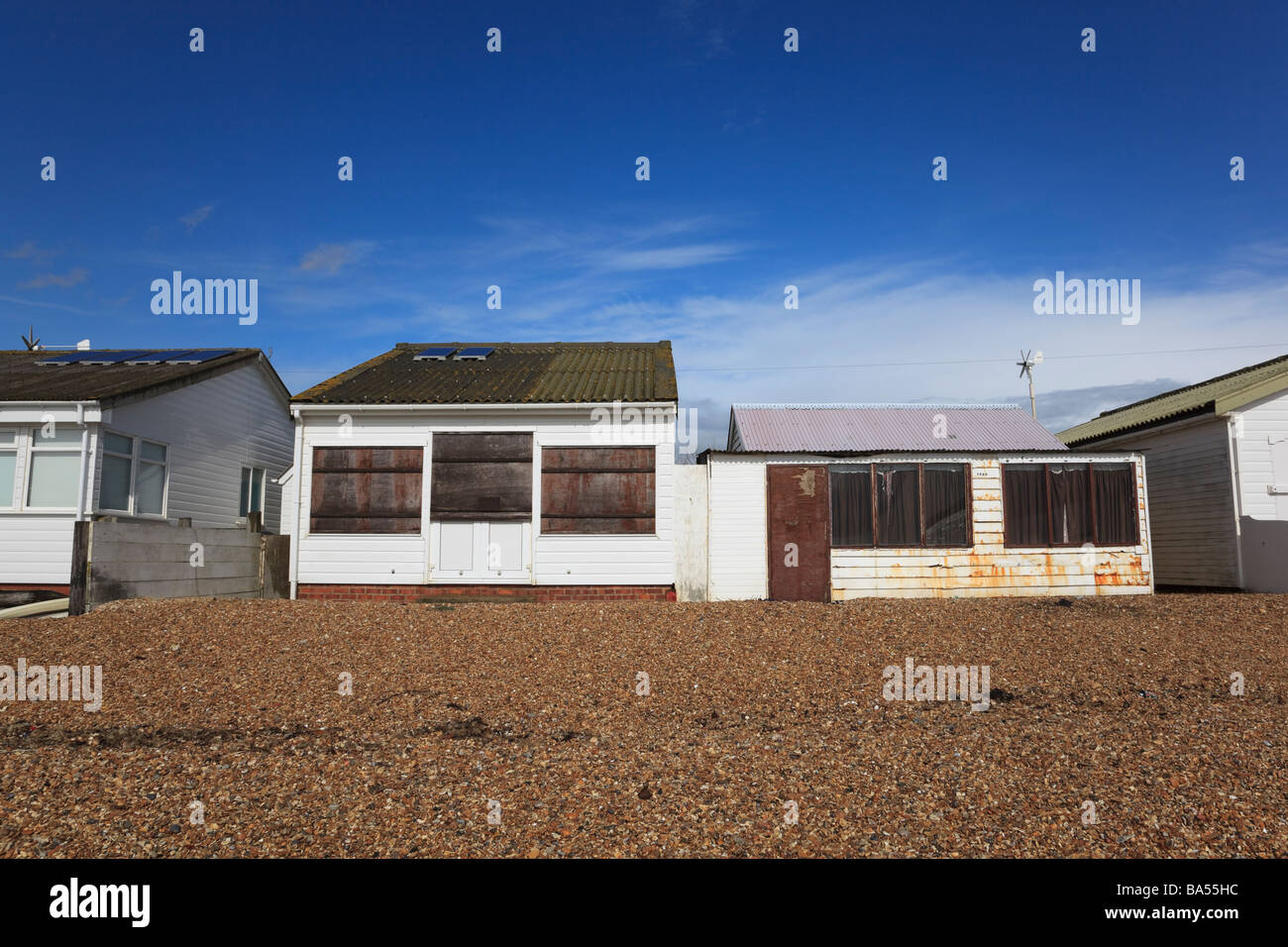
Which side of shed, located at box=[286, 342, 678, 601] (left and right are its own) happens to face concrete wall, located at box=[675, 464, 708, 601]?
left

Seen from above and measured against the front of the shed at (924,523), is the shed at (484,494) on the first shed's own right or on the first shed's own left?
on the first shed's own right

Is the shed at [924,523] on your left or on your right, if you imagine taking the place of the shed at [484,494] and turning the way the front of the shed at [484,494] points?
on your left

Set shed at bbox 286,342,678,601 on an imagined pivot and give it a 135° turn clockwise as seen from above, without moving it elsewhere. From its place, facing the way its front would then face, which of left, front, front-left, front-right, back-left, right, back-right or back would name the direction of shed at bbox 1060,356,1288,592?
back-right

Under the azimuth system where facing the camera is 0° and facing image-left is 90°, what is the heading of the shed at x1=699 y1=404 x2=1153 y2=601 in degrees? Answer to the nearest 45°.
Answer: approximately 0°

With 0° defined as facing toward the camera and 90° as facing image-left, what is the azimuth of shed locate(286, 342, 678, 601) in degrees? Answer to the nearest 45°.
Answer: approximately 0°

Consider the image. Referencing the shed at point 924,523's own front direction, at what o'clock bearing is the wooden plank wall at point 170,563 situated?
The wooden plank wall is roughly at 2 o'clock from the shed.

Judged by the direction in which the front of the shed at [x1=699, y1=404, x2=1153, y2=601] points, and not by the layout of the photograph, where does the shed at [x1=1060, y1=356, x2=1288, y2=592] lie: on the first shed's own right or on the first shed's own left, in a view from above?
on the first shed's own left

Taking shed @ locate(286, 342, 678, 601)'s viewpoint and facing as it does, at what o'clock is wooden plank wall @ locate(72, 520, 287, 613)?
The wooden plank wall is roughly at 3 o'clock from the shed.

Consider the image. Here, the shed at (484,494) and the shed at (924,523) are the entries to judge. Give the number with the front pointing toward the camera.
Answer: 2

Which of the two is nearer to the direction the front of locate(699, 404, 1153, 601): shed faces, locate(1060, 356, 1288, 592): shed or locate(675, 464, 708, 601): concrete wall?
the concrete wall

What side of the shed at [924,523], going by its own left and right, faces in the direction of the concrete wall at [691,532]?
right
